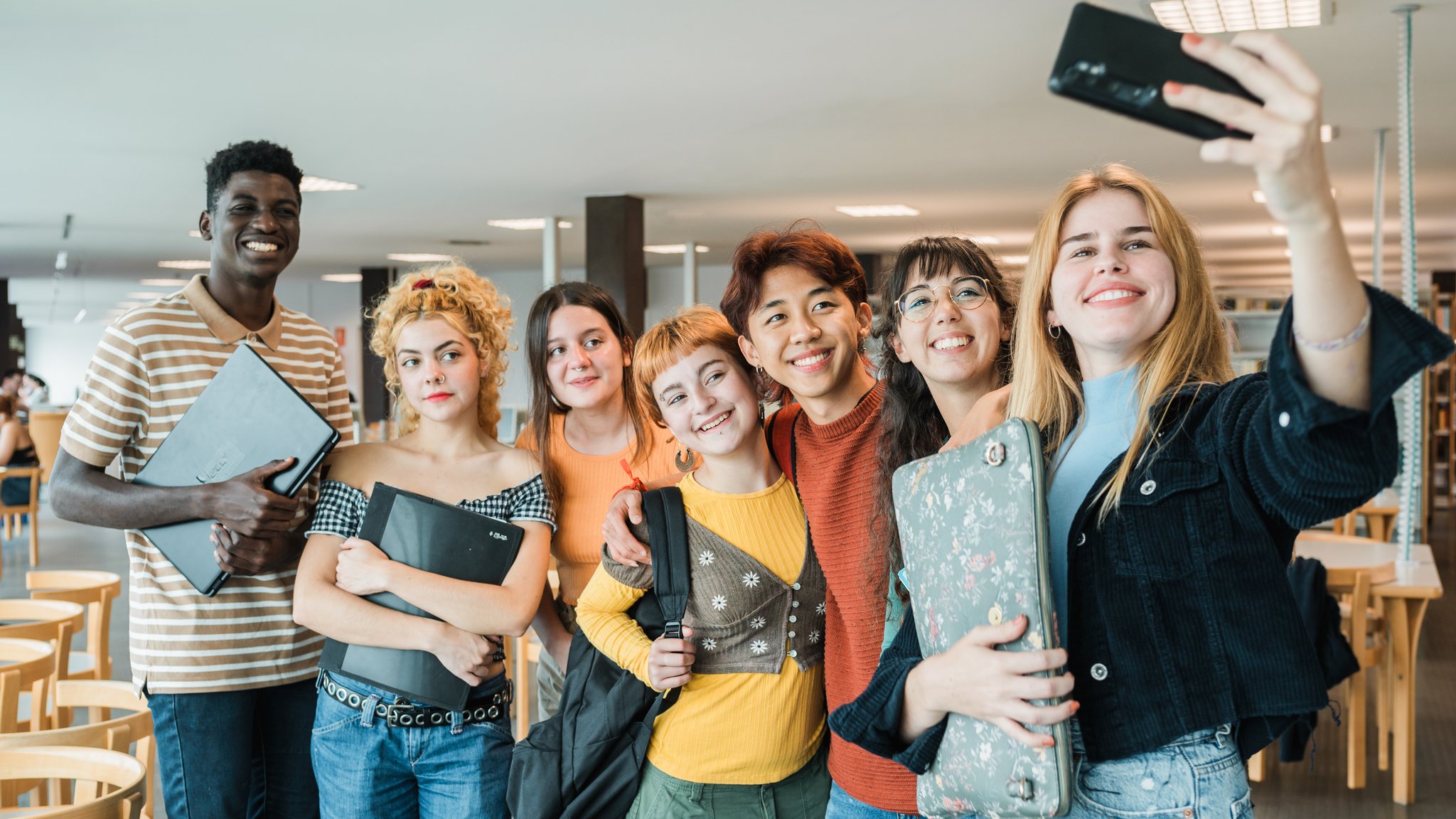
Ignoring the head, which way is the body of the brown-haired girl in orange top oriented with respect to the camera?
toward the camera

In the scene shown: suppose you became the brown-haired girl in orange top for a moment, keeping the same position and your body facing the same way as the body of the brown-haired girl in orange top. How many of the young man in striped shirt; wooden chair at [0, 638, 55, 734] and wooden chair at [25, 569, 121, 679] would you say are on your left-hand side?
0

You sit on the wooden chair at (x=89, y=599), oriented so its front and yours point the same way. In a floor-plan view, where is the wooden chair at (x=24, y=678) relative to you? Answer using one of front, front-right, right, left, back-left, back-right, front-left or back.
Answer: left

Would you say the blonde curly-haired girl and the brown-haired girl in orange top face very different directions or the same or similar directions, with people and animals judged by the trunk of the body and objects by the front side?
same or similar directions

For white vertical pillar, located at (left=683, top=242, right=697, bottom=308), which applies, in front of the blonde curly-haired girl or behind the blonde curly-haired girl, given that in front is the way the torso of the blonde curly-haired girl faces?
behind

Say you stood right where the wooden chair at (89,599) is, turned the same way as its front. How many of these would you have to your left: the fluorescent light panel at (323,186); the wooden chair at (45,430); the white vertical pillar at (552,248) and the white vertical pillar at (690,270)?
0

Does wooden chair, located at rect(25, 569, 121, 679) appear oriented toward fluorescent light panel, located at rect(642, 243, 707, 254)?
no

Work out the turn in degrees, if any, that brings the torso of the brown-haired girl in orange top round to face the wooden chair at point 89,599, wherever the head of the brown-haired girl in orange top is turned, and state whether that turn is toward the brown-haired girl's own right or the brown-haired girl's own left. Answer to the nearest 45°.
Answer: approximately 135° to the brown-haired girl's own right

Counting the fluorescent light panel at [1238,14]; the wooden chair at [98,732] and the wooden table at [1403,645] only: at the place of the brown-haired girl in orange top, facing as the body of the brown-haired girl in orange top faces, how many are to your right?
1

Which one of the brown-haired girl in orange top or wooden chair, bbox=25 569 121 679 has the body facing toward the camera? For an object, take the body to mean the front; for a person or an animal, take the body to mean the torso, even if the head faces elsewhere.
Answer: the brown-haired girl in orange top

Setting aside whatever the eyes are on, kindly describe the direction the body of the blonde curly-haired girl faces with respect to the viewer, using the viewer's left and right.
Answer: facing the viewer

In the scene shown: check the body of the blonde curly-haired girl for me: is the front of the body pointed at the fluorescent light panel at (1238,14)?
no

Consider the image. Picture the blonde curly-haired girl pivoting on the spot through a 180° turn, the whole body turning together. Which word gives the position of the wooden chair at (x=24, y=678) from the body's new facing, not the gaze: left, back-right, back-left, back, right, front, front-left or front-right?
front-left

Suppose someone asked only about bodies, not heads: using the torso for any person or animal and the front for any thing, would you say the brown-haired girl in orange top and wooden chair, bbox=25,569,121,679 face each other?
no
